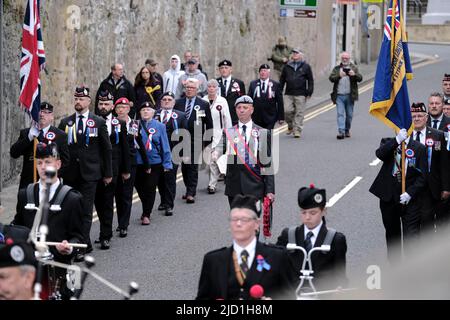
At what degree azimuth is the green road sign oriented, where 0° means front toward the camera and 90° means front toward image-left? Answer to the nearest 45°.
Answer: approximately 0°

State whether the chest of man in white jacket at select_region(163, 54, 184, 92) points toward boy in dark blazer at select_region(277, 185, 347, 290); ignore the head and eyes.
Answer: yes

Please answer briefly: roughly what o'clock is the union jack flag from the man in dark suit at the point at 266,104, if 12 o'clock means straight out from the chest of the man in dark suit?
The union jack flag is roughly at 1 o'clock from the man in dark suit.

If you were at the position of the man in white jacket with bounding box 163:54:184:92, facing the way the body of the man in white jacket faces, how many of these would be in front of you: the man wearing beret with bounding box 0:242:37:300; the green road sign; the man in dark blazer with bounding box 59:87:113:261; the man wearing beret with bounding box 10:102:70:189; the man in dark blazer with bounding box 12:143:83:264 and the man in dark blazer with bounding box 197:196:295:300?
5

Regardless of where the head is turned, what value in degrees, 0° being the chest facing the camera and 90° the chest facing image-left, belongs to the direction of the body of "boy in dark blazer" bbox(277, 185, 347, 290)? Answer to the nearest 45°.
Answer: approximately 0°

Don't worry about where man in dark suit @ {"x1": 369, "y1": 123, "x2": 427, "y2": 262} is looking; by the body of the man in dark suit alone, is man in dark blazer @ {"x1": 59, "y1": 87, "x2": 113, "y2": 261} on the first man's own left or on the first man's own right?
on the first man's own right

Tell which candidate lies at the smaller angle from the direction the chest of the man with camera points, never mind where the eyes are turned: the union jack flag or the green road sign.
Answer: the union jack flag

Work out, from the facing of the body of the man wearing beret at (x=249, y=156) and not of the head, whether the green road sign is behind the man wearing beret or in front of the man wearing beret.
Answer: behind

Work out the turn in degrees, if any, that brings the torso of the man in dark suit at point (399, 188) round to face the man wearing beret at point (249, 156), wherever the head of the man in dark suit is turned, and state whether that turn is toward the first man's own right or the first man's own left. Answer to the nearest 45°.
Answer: approximately 90° to the first man's own right
